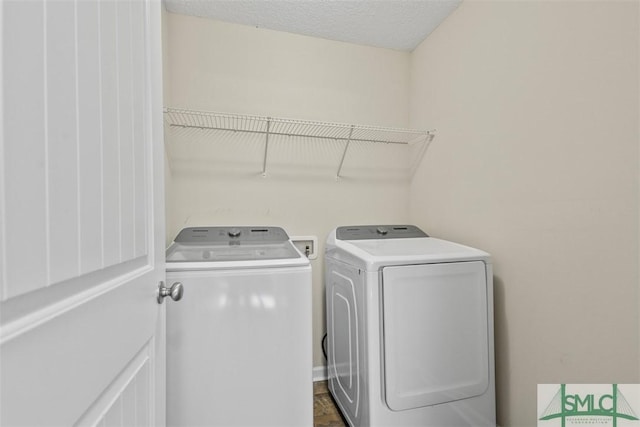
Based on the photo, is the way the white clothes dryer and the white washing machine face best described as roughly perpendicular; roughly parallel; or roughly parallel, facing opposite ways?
roughly parallel

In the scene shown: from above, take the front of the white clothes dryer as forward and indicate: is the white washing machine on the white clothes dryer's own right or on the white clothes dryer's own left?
on the white clothes dryer's own right

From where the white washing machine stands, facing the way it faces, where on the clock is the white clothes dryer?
The white clothes dryer is roughly at 9 o'clock from the white washing machine.

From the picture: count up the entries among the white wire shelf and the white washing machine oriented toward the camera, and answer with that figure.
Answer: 2

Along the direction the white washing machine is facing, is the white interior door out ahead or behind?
ahead

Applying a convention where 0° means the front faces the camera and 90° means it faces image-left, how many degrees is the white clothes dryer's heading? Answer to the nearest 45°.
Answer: approximately 315°

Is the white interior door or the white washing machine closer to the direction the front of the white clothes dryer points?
the white interior door

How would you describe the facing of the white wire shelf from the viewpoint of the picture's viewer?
facing the viewer

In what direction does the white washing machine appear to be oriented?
toward the camera
